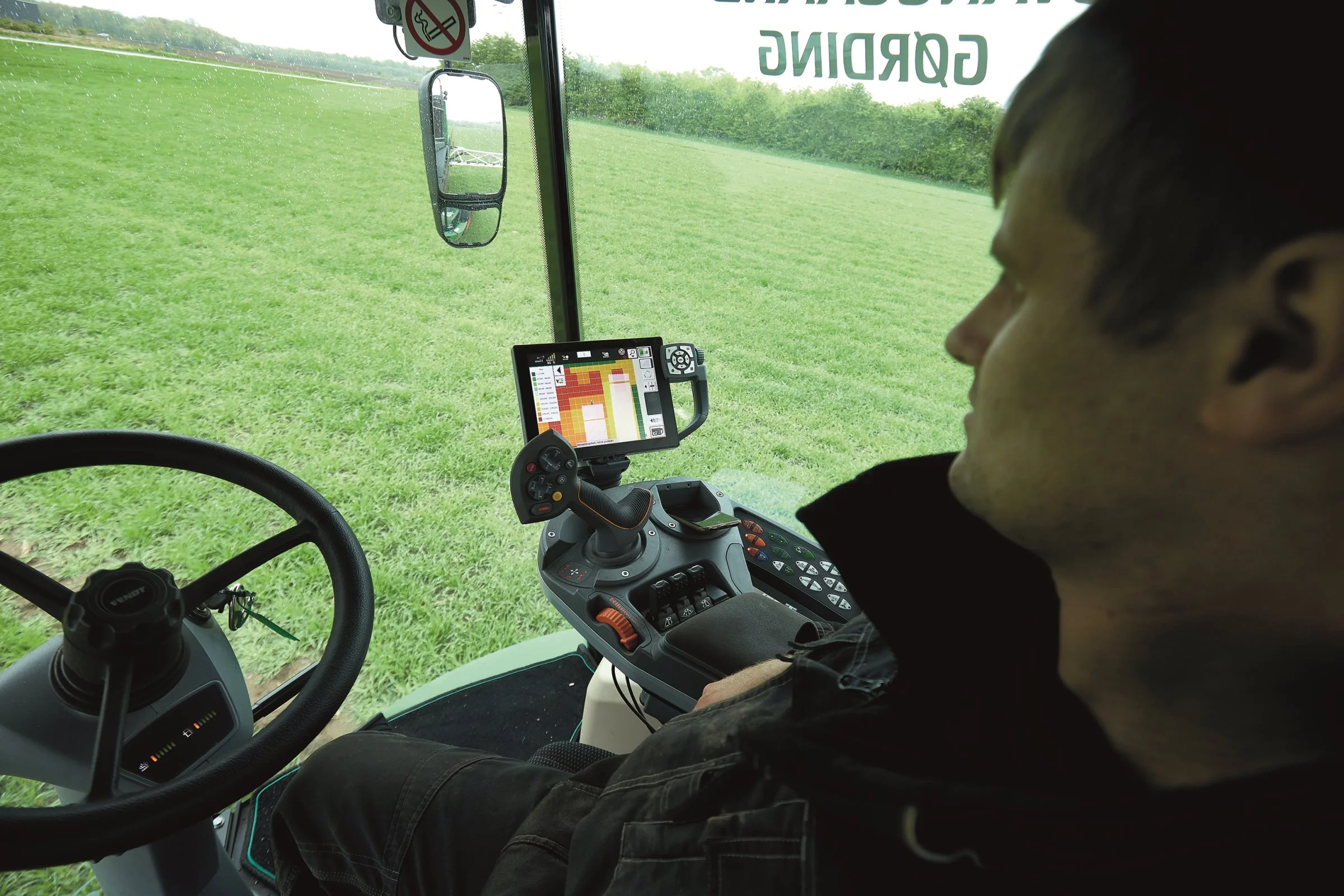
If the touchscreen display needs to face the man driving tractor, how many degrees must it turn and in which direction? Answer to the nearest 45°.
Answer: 0° — it already faces them

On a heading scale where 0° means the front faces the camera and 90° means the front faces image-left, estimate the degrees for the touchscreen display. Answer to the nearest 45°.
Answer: approximately 0°
